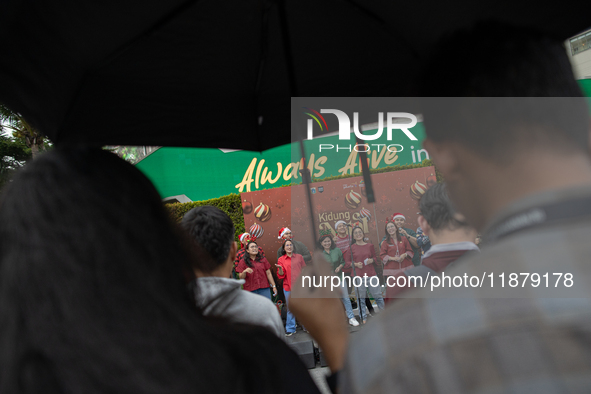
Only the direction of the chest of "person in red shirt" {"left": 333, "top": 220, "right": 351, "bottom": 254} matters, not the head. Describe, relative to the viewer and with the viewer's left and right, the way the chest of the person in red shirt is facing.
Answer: facing the viewer

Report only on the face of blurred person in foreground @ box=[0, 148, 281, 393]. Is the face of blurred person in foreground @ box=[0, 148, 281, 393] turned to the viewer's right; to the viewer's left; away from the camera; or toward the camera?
away from the camera

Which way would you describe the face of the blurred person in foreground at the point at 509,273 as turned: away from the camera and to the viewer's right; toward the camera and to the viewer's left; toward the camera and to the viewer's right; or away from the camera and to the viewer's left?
away from the camera and to the viewer's left

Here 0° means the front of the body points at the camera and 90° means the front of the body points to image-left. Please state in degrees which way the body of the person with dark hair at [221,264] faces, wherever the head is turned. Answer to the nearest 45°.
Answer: approximately 180°

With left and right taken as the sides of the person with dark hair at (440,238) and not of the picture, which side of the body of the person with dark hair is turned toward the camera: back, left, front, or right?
back

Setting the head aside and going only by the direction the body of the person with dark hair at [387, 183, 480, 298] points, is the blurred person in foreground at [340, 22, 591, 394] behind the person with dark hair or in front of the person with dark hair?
behind

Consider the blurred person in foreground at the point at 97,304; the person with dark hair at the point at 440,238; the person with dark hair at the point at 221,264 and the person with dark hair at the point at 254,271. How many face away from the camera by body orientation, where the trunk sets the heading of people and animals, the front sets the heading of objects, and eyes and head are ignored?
3

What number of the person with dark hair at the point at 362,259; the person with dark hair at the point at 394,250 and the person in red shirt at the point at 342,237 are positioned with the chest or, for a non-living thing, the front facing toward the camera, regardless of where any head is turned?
3

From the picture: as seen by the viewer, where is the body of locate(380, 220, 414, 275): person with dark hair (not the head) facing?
toward the camera

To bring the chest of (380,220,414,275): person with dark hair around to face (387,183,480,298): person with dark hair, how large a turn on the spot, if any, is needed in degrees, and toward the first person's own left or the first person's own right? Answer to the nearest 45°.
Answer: approximately 45° to the first person's own left

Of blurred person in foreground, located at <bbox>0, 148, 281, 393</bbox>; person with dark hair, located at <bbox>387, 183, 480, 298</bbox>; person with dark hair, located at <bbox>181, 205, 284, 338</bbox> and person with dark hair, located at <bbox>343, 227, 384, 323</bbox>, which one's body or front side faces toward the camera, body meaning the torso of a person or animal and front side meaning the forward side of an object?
person with dark hair, located at <bbox>343, 227, 384, 323</bbox>

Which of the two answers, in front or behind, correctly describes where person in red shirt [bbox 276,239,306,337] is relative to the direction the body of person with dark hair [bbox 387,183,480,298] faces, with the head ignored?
in front
